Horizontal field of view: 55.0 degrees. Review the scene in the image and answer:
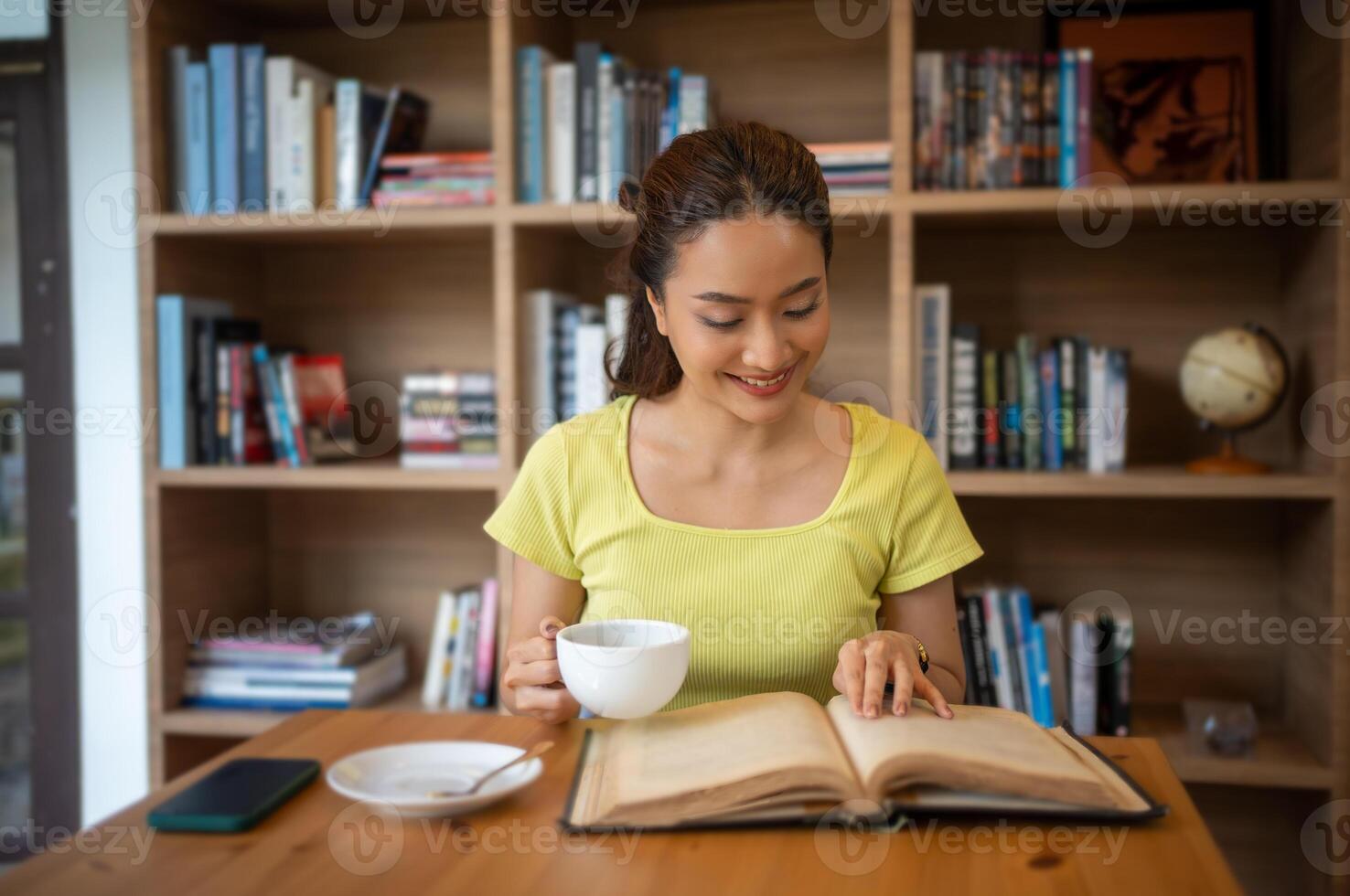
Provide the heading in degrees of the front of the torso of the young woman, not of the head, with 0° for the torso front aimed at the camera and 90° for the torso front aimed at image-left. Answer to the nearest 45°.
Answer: approximately 0°

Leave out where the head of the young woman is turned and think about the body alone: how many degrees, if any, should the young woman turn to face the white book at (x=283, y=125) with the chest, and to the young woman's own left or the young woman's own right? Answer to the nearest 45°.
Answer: approximately 135° to the young woman's own right

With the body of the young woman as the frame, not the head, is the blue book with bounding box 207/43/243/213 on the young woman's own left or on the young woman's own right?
on the young woman's own right

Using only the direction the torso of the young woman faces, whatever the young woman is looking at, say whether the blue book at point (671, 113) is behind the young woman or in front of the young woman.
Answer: behind

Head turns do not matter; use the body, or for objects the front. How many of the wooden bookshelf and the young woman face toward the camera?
2

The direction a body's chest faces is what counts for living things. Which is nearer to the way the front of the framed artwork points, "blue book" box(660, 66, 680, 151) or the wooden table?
the wooden table
